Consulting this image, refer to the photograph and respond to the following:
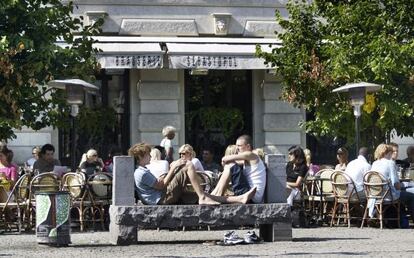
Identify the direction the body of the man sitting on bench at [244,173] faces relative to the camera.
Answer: to the viewer's left

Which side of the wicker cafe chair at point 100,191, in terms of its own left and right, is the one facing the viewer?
back

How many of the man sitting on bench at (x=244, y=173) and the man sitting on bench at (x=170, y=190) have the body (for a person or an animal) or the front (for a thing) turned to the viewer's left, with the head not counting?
1

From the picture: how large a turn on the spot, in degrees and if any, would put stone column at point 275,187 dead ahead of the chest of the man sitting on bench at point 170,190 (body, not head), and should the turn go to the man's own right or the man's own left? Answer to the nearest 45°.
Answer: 0° — they already face it
